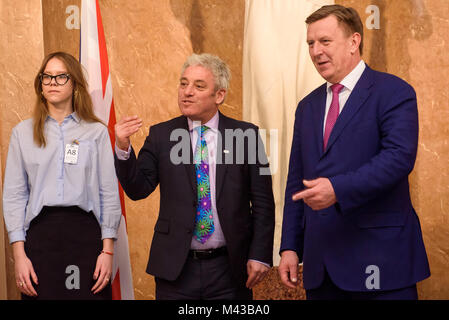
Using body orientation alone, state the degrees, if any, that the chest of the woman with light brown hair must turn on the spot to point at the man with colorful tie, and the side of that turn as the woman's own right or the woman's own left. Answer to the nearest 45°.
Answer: approximately 45° to the woman's own left

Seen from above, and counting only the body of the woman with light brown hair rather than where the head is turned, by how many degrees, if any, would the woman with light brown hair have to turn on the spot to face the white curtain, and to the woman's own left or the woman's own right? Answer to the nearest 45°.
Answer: approximately 135° to the woman's own left

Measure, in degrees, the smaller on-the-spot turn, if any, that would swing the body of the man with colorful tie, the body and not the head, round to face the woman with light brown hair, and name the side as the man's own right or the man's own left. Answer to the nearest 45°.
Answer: approximately 90° to the man's own right

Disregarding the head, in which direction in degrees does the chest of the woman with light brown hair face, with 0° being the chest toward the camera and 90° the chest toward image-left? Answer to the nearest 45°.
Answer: approximately 0°

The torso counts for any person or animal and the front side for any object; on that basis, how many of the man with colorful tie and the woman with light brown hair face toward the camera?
2

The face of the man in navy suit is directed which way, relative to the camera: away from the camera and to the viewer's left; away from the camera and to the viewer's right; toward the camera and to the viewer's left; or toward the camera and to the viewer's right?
toward the camera and to the viewer's left

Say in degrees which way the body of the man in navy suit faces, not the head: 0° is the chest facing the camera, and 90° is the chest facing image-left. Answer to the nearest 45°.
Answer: approximately 45°

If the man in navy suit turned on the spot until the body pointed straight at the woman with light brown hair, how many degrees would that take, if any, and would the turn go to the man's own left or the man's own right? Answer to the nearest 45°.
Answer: approximately 45° to the man's own right

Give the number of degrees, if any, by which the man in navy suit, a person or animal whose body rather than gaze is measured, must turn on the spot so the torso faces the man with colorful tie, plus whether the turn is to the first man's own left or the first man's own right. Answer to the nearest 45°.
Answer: approximately 45° to the first man's own right

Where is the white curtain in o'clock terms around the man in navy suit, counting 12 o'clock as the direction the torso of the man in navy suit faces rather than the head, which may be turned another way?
The white curtain is roughly at 4 o'clock from the man in navy suit.

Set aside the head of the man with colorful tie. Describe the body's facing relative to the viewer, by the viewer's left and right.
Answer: facing the viewer
